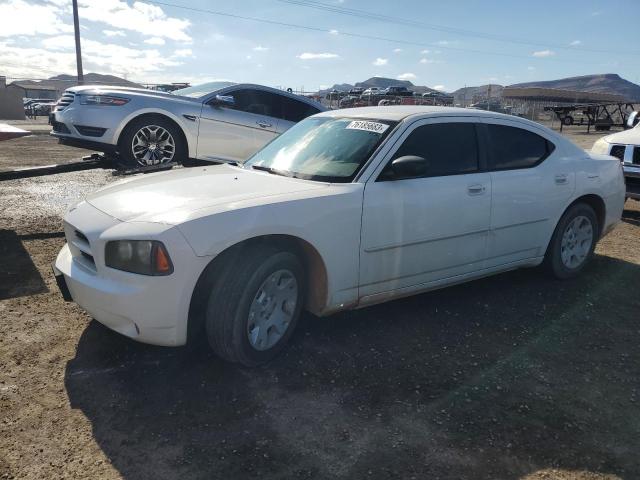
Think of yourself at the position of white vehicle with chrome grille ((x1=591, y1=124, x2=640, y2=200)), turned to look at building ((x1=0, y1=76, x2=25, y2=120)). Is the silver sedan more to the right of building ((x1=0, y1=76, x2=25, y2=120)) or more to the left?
left

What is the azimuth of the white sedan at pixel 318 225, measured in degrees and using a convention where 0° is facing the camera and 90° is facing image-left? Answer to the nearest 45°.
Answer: approximately 45°

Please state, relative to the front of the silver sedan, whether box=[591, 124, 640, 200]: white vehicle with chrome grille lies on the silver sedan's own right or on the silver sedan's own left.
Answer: on the silver sedan's own left

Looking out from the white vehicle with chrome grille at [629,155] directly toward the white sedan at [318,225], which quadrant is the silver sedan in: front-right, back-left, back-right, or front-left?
front-right

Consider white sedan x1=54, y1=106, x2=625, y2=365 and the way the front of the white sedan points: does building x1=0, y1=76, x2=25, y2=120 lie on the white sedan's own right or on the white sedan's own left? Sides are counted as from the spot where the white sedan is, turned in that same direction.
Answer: on the white sedan's own right

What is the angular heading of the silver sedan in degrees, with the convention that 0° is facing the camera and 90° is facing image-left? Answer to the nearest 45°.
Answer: approximately 45°

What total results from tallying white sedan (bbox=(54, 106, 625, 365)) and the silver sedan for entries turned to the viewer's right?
0

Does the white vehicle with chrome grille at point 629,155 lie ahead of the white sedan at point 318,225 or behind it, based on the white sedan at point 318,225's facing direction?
behind

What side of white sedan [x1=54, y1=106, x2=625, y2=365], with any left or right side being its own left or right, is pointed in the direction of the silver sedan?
right
